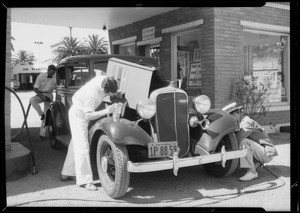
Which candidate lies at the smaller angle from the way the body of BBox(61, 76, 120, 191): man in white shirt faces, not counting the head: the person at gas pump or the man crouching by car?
the man crouching by car

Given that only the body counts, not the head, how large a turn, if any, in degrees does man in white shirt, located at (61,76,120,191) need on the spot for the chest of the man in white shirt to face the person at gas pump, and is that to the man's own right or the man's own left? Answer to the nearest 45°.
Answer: approximately 90° to the man's own left

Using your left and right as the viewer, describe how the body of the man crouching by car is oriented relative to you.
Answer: facing to the left of the viewer

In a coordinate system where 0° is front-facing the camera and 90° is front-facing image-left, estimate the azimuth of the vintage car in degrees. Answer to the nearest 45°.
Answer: approximately 315°

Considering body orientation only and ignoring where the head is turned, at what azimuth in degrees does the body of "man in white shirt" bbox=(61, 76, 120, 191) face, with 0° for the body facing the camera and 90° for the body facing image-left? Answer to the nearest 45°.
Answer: approximately 270°

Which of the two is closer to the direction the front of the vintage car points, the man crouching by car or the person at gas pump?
the man crouching by car

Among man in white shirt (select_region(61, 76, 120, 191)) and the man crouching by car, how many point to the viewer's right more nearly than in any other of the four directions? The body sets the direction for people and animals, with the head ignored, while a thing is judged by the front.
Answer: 1
